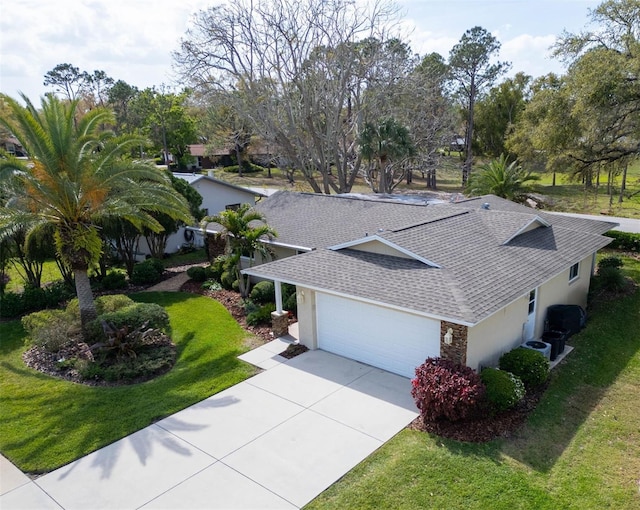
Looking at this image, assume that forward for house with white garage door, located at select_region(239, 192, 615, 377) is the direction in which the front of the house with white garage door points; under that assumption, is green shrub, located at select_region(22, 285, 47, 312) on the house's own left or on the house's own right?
on the house's own right

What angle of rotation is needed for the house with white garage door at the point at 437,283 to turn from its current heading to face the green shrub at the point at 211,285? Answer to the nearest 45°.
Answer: approximately 90° to its right

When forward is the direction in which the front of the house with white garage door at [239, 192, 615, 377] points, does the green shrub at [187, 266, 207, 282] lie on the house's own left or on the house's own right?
on the house's own right

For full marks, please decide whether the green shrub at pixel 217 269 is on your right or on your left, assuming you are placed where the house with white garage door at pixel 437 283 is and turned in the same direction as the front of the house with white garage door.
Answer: on your right

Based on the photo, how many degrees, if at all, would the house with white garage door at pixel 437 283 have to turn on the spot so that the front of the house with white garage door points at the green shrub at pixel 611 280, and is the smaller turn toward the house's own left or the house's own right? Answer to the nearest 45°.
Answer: approximately 180°

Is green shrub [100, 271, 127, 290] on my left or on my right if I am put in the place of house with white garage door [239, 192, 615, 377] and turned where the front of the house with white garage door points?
on my right

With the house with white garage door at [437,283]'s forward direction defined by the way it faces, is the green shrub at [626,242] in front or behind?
behind

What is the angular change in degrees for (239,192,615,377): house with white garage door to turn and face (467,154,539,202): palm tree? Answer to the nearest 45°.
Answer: approximately 135° to its right

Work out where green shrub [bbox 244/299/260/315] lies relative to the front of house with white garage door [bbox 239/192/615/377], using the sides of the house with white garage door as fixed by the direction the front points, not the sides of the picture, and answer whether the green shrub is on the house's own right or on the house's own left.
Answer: on the house's own right

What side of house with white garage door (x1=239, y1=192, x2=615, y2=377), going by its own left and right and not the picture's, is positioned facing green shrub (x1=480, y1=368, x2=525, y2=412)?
left

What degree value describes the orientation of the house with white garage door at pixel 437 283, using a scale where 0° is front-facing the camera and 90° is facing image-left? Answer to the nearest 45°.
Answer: approximately 45°

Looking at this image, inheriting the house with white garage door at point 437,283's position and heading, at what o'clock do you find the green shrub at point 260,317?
The green shrub is roughly at 2 o'clock from the house with white garage door.
